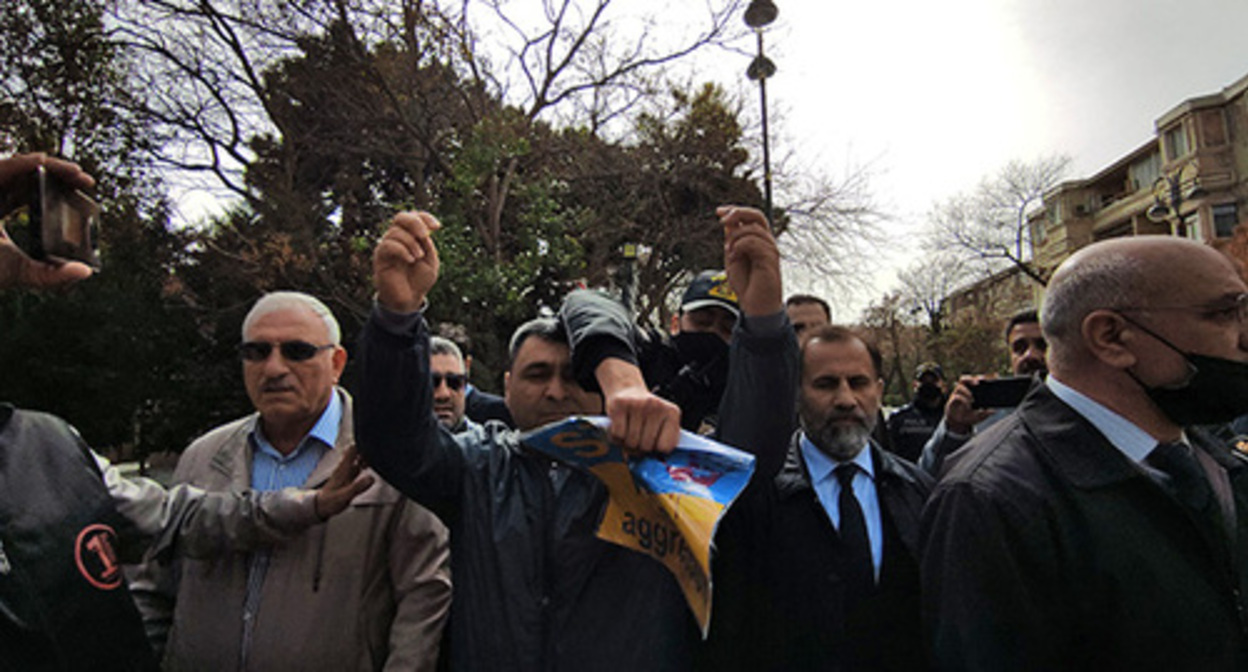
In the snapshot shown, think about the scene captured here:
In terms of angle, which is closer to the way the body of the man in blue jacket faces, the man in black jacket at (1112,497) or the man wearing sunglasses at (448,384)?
the man in black jacket

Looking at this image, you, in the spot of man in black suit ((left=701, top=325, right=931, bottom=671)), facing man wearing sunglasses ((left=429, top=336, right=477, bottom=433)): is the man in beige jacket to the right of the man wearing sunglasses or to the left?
left
